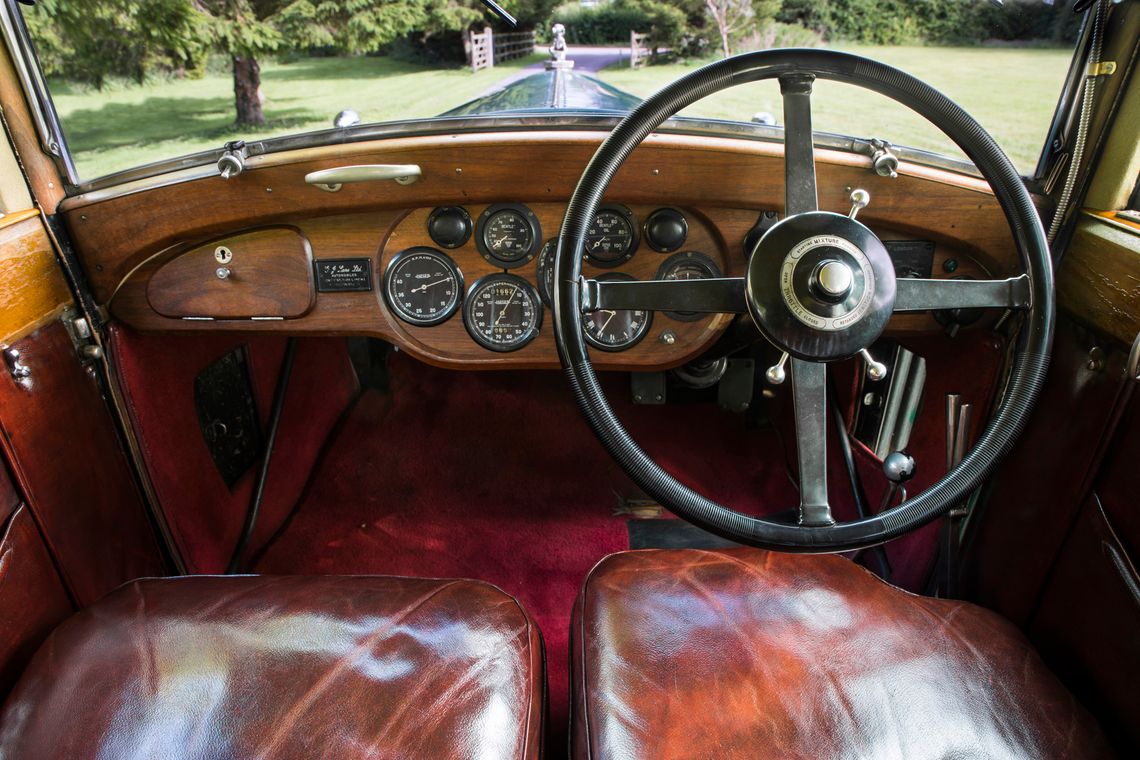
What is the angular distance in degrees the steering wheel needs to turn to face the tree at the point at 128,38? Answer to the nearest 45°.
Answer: approximately 90° to its right

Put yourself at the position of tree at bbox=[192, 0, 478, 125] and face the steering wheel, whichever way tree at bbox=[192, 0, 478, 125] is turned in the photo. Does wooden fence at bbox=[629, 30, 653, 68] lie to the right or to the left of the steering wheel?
left

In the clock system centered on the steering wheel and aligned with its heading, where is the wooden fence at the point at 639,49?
The wooden fence is roughly at 5 o'clock from the steering wheel.

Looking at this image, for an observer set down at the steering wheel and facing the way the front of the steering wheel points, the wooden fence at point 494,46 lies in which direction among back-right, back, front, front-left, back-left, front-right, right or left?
back-right

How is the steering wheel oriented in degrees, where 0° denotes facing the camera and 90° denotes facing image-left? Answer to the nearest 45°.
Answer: approximately 0°

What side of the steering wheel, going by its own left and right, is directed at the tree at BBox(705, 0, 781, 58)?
back
